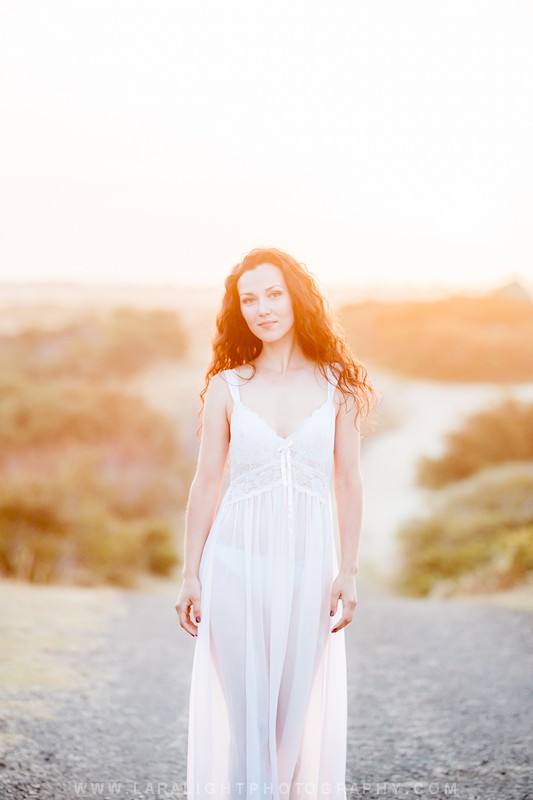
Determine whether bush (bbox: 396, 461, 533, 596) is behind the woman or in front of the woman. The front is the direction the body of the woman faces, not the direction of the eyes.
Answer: behind

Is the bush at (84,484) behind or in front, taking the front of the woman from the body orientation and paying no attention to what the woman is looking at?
behind

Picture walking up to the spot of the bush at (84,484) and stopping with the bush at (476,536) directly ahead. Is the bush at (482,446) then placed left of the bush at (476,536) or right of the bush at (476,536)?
left

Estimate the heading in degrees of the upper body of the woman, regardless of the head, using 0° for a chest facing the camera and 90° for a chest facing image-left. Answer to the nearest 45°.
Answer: approximately 0°
